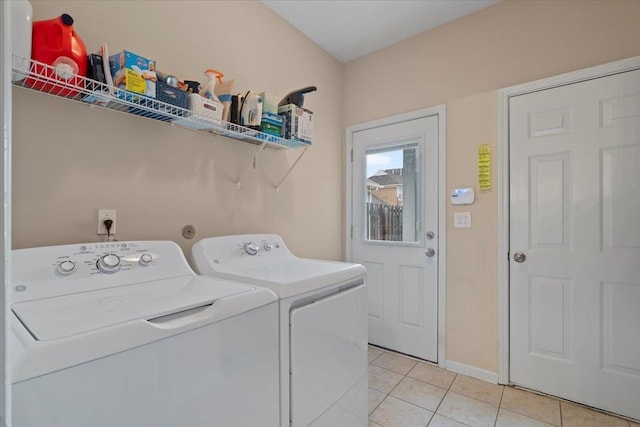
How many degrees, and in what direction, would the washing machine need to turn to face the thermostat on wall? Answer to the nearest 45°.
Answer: approximately 45° to its left

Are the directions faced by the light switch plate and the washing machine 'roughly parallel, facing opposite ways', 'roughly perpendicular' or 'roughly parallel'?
roughly perpendicular

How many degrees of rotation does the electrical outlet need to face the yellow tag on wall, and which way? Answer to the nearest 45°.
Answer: approximately 90° to its left

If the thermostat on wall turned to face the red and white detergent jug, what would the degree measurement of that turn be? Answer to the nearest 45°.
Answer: approximately 45° to its right

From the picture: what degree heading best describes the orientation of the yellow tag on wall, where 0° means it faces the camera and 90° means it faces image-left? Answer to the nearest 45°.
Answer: approximately 0°

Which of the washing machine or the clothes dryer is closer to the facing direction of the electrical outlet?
the washing machine
